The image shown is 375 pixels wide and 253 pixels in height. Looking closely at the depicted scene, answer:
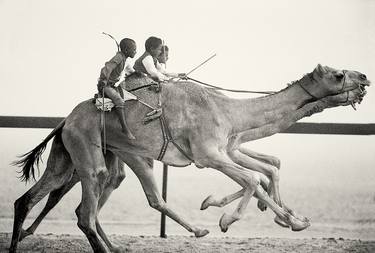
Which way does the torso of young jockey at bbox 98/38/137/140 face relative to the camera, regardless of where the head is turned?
to the viewer's right

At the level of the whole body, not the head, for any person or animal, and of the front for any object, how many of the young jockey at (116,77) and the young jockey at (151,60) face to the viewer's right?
2

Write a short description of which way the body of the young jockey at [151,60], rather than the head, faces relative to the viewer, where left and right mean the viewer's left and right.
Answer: facing to the right of the viewer

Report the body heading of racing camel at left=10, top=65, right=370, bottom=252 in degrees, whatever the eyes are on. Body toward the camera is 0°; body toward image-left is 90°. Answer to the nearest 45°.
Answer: approximately 270°

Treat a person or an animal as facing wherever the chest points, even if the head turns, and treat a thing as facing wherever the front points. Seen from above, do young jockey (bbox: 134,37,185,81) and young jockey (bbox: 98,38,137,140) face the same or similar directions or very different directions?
same or similar directions
